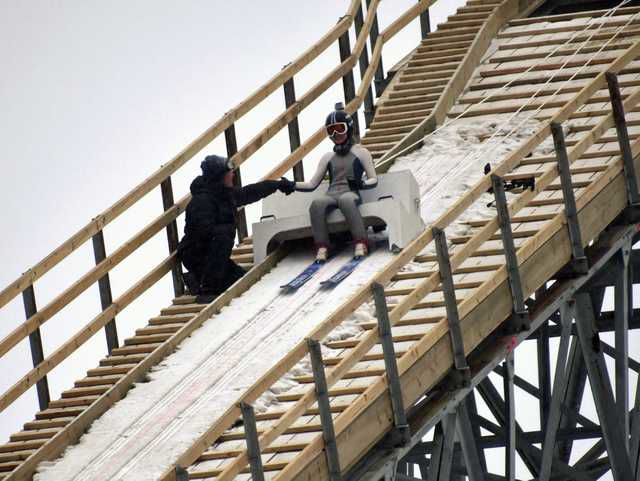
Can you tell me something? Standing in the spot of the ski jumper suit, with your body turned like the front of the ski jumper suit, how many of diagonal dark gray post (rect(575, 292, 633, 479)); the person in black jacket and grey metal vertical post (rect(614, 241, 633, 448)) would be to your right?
1

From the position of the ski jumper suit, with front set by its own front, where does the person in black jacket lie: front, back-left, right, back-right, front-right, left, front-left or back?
right

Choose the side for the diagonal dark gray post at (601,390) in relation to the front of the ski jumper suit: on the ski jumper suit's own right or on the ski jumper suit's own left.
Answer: on the ski jumper suit's own left

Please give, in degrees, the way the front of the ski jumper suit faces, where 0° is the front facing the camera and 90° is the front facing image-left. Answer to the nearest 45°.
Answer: approximately 0°
